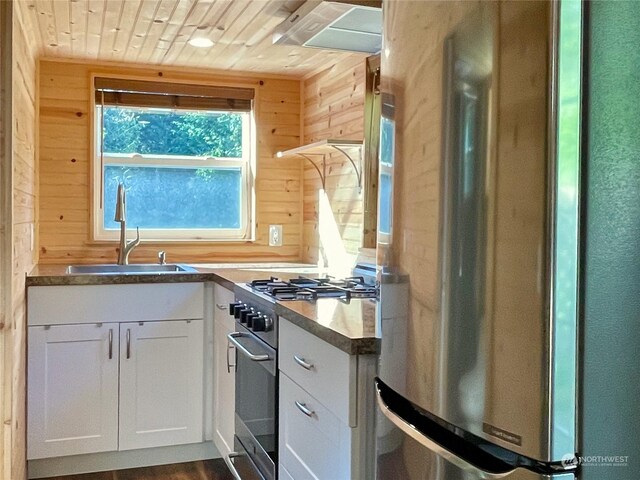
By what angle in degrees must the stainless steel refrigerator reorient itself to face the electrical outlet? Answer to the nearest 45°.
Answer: approximately 90° to its right

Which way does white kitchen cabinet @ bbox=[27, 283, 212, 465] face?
toward the camera

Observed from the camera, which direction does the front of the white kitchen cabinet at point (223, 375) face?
facing to the left of the viewer

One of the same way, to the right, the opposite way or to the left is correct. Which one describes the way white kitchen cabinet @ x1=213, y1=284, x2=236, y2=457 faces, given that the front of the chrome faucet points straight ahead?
to the right

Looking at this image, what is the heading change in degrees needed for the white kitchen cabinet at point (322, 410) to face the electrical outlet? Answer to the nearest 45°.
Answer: approximately 135° to its right

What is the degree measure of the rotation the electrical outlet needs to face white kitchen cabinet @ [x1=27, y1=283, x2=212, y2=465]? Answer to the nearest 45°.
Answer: approximately 45° to its right

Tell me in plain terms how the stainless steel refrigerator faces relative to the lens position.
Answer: facing the viewer and to the left of the viewer

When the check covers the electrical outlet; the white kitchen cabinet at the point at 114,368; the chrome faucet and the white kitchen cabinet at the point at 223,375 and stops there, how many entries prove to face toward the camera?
3

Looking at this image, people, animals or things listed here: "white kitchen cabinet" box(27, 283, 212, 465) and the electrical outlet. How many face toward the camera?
2

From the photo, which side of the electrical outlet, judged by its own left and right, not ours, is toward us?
front
